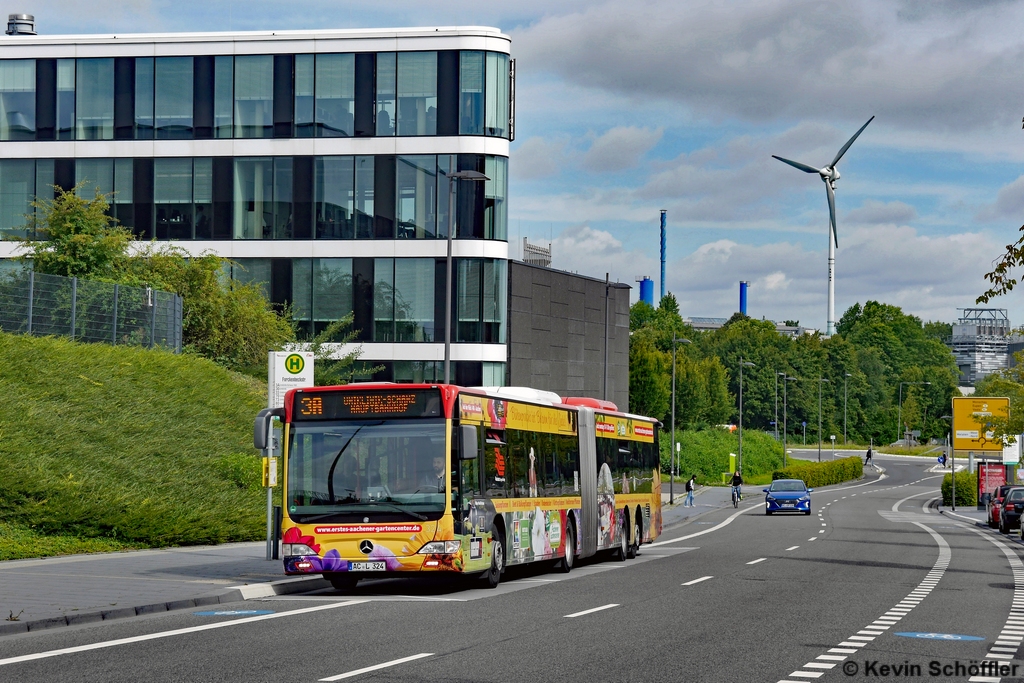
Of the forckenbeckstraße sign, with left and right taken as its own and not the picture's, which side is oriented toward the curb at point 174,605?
front

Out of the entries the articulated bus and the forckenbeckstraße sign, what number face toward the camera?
2

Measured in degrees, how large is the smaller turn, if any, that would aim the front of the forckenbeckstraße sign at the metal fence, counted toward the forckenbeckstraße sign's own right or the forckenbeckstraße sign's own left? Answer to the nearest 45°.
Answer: approximately 180°

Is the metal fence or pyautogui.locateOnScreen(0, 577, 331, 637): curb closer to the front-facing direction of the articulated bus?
the curb

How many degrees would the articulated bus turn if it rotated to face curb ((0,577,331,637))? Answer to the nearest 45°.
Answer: approximately 45° to its right

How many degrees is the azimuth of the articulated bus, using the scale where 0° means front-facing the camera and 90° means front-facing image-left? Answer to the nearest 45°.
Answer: approximately 0°

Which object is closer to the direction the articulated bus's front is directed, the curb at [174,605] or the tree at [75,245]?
the curb

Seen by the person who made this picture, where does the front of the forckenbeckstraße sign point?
facing the viewer

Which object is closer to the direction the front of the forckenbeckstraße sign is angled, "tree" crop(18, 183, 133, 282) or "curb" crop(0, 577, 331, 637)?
the curb
